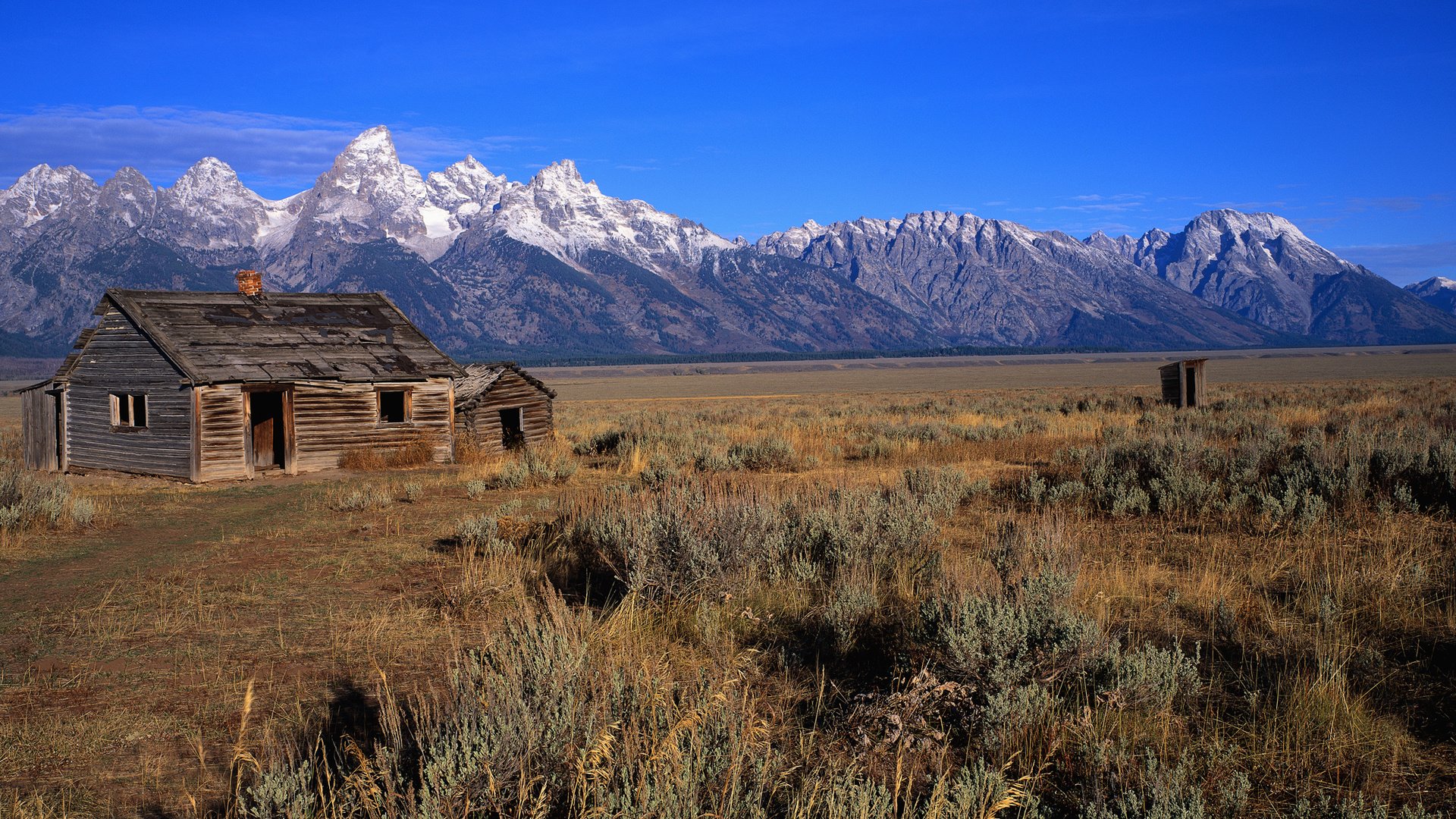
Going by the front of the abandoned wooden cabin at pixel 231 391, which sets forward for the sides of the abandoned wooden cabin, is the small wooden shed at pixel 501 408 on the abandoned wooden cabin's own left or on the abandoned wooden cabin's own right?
on the abandoned wooden cabin's own left

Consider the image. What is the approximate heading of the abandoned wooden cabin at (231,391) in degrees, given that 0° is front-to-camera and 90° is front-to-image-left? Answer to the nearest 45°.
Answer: approximately 315°

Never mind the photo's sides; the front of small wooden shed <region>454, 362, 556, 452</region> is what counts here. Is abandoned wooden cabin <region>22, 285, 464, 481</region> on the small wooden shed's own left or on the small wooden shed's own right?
on the small wooden shed's own right

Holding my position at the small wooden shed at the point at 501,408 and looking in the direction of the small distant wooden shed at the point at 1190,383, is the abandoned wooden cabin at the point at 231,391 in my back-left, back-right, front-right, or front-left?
back-right

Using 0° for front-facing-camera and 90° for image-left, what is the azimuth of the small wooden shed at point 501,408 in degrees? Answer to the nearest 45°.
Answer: approximately 315°
